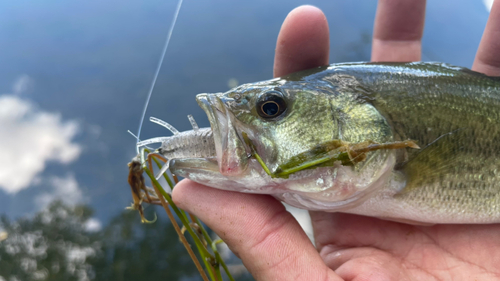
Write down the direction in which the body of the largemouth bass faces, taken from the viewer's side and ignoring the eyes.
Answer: to the viewer's left
